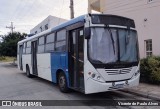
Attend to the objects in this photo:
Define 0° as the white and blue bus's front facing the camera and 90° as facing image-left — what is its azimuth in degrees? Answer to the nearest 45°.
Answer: approximately 315°
